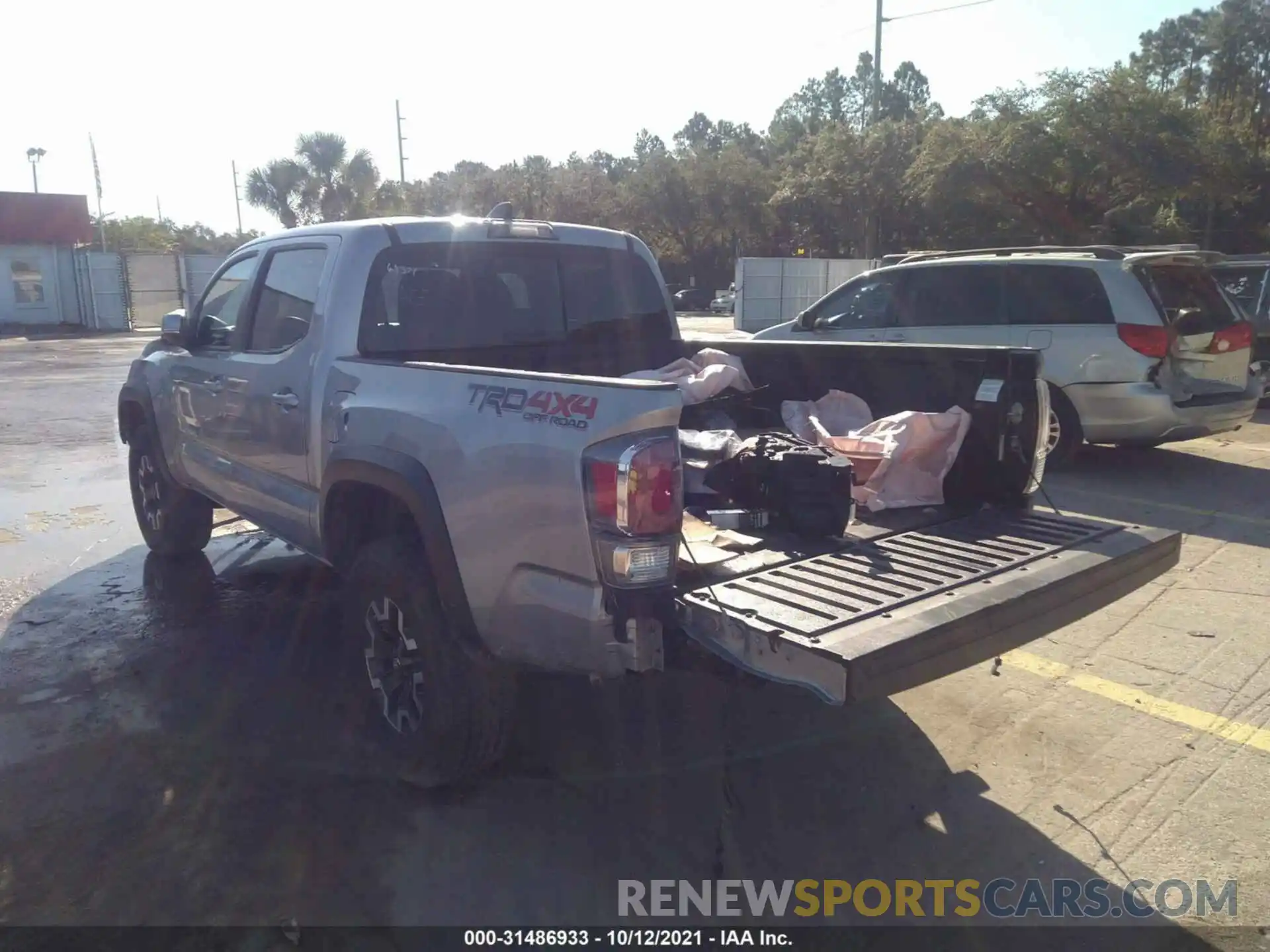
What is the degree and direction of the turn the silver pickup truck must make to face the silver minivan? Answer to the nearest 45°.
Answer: approximately 90° to its right

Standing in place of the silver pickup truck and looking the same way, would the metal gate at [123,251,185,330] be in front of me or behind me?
in front

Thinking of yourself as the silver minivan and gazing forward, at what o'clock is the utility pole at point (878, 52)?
The utility pole is roughly at 1 o'clock from the silver minivan.

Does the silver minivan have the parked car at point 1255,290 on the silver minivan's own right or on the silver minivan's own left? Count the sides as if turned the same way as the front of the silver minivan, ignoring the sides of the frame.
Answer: on the silver minivan's own right

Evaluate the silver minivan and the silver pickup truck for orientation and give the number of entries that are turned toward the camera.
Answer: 0

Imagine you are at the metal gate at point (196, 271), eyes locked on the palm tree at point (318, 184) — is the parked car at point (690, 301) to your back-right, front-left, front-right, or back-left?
front-right

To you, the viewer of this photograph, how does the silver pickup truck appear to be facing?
facing away from the viewer and to the left of the viewer

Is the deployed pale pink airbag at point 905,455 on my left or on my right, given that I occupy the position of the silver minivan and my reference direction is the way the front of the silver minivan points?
on my left

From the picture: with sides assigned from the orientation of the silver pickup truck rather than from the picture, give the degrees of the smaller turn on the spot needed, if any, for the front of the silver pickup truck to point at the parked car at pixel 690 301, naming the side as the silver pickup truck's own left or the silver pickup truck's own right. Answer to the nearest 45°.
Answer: approximately 45° to the silver pickup truck's own right

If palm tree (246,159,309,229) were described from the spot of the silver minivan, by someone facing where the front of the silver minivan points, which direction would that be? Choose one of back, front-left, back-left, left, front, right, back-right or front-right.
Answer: front

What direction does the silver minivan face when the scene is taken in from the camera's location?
facing away from the viewer and to the left of the viewer

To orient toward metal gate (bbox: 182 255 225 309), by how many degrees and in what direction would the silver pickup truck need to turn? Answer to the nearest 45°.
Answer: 0° — it already faces it

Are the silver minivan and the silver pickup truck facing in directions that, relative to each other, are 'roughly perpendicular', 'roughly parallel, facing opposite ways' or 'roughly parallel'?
roughly parallel

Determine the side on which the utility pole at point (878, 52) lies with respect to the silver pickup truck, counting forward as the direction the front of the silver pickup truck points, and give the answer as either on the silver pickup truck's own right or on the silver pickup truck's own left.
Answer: on the silver pickup truck's own right

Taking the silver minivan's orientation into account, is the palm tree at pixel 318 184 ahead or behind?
ahead

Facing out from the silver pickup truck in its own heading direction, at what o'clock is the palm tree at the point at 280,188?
The palm tree is roughly at 1 o'clock from the silver pickup truck.
